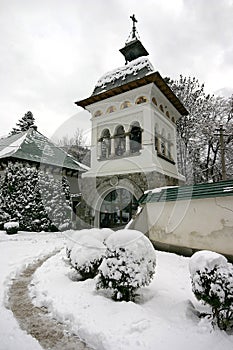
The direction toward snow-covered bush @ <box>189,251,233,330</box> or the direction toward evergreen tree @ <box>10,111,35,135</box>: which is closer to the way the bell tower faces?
the snow-covered bush

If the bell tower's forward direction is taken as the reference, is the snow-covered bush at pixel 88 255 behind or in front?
in front

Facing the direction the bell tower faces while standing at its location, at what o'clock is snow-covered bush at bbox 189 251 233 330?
The snow-covered bush is roughly at 10 o'clock from the bell tower.

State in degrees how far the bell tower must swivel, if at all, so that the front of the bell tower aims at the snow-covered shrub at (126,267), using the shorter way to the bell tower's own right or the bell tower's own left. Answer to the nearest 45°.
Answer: approximately 45° to the bell tower's own left

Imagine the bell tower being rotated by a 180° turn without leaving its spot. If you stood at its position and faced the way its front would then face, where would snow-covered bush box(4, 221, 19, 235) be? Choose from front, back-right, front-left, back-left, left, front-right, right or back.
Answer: back-left

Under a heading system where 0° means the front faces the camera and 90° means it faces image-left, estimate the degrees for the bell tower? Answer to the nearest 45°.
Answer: approximately 45°

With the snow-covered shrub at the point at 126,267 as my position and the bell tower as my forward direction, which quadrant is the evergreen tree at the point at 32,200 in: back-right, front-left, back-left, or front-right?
front-left

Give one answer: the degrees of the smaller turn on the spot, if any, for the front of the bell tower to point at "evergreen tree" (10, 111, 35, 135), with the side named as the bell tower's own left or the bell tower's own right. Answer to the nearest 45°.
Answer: approximately 90° to the bell tower's own right

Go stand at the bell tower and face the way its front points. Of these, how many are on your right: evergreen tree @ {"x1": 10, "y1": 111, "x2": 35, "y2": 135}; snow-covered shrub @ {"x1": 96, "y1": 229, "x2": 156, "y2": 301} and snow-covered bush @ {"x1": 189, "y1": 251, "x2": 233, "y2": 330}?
1

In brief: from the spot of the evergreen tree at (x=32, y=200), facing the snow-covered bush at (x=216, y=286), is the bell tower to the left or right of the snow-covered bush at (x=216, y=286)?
left
